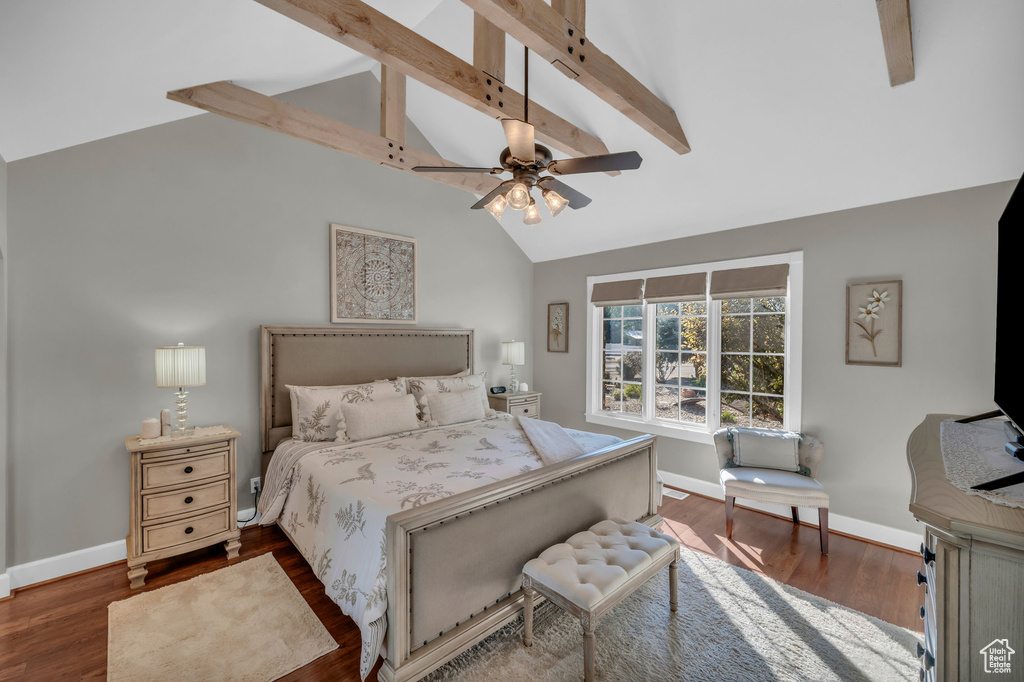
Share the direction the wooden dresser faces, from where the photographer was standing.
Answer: facing to the left of the viewer

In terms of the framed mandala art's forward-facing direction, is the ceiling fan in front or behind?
in front

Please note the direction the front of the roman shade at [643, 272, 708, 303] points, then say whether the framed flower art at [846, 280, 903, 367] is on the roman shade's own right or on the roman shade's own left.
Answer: on the roman shade's own left

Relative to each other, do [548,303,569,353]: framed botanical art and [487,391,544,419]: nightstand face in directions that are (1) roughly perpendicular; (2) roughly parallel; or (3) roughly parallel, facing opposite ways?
roughly perpendicular

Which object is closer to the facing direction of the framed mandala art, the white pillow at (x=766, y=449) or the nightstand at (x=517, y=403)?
the white pillow

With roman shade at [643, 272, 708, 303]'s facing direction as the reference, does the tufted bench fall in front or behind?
in front

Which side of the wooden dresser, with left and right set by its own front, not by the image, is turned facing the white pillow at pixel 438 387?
front

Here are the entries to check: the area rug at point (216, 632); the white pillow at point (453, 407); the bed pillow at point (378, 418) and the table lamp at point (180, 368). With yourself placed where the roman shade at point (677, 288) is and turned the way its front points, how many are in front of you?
4

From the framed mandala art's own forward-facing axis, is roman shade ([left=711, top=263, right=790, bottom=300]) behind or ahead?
ahead
